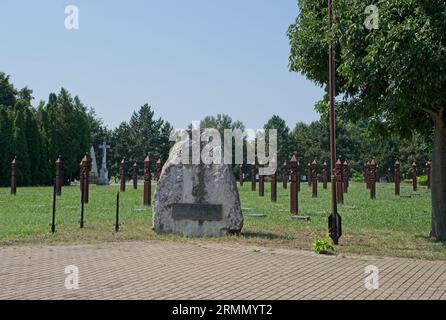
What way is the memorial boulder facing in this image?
toward the camera

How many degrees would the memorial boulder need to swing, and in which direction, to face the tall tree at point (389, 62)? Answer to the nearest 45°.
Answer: approximately 90° to its left
